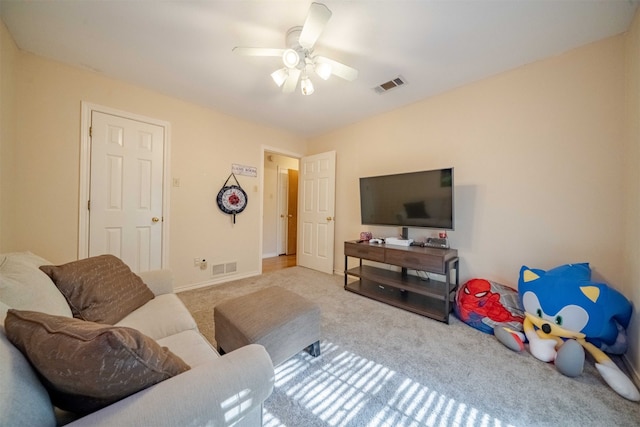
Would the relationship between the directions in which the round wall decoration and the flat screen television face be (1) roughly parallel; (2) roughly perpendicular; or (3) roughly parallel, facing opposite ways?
roughly perpendicular

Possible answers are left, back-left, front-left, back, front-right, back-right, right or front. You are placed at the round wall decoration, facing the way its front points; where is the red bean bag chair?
front-left

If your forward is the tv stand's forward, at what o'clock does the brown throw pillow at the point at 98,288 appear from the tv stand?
The brown throw pillow is roughly at 12 o'clock from the tv stand.

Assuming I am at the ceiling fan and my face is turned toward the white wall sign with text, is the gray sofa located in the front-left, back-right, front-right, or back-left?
back-left

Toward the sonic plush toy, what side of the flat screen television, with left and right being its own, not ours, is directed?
left

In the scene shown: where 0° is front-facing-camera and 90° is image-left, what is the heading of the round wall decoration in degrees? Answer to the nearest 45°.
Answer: approximately 0°

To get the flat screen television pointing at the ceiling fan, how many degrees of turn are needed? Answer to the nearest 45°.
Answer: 0° — it already faces it

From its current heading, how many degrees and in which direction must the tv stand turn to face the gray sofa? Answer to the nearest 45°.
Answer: approximately 45° to its left

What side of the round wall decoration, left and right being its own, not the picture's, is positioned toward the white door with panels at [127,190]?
right

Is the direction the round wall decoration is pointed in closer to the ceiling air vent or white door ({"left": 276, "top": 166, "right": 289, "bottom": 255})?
the ceiling air vent

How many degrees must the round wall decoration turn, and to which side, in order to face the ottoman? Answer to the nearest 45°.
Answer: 0° — it already faces it

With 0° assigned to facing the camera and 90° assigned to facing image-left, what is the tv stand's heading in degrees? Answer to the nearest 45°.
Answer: approximately 45°
